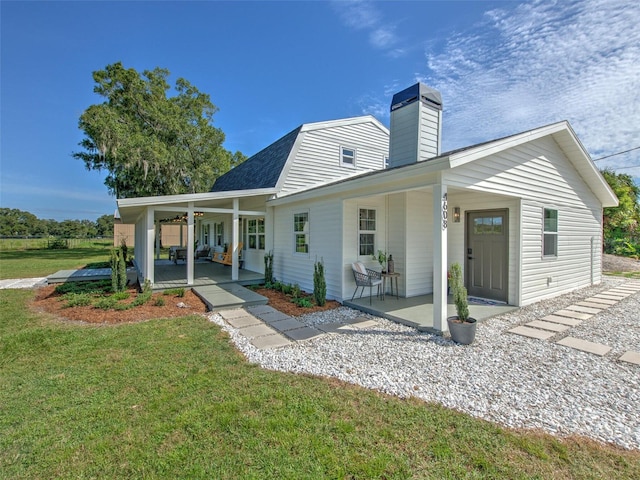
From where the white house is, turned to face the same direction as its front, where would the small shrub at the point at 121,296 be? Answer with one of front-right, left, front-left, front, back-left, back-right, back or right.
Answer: front-right

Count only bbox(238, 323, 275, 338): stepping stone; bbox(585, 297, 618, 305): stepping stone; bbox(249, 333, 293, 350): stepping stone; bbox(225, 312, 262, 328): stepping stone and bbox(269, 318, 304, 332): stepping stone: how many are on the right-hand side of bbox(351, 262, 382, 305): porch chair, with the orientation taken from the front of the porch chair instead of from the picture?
4

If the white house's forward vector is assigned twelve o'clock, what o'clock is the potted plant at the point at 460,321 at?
The potted plant is roughly at 11 o'clock from the white house.

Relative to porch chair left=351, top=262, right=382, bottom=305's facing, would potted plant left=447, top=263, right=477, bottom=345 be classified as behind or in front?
in front

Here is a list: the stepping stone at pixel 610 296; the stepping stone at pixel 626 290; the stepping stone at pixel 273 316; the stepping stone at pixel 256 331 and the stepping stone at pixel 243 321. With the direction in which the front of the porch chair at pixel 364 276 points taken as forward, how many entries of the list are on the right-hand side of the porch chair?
3
